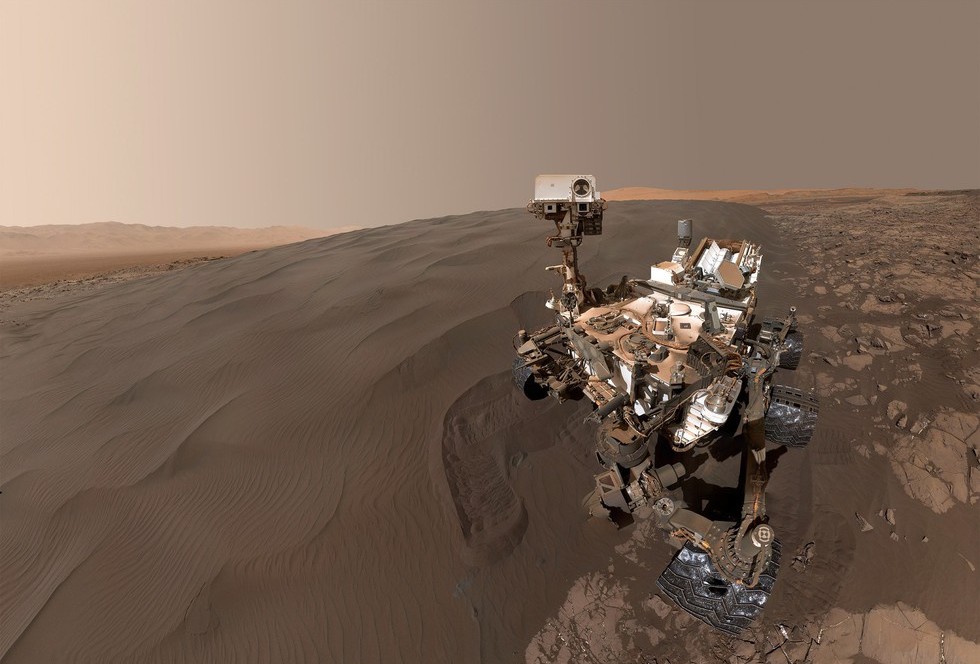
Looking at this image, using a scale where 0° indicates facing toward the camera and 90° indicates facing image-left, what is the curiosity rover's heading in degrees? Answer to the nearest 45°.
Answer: approximately 45°
